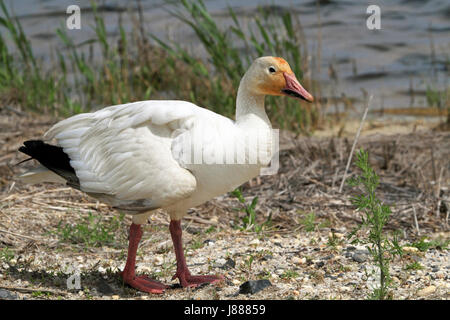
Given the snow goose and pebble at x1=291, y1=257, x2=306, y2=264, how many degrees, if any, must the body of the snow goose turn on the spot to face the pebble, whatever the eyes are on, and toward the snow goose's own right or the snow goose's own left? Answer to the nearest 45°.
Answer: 0° — it already faces it

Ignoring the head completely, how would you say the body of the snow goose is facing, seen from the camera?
to the viewer's right

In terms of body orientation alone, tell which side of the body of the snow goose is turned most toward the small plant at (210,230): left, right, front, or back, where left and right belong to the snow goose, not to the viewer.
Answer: left

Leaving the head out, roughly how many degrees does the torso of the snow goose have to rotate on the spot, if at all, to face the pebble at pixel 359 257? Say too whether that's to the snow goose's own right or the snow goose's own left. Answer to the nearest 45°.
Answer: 0° — it already faces it

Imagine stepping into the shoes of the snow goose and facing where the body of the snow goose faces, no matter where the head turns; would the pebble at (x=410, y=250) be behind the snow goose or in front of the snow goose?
in front

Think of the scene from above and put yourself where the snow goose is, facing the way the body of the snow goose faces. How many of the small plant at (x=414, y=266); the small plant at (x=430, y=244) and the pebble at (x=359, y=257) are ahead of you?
3

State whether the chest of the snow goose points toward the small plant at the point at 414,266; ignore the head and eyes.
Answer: yes

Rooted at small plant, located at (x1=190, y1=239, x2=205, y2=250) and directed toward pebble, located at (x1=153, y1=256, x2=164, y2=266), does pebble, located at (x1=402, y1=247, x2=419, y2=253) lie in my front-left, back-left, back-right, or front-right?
back-left

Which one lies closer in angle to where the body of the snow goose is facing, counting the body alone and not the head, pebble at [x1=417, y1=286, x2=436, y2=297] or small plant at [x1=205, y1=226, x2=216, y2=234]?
the pebble

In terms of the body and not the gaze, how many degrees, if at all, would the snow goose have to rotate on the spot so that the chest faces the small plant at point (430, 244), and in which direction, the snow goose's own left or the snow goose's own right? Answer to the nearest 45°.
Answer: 0° — it already faces it

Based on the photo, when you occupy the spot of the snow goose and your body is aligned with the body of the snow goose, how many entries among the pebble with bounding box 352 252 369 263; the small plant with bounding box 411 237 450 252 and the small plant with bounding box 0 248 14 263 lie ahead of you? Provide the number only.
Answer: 2

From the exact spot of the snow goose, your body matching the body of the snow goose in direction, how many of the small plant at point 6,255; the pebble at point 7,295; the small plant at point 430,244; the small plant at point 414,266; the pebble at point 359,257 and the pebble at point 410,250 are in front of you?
4
